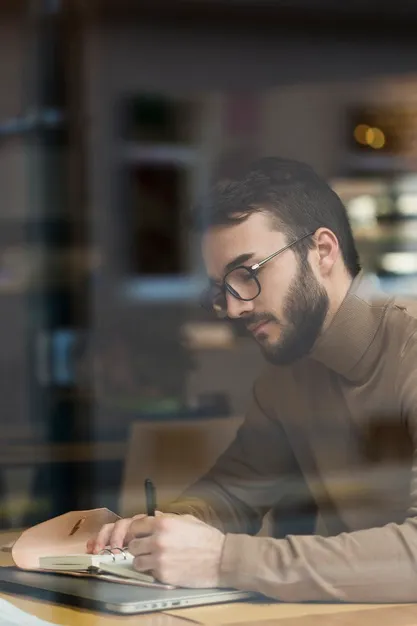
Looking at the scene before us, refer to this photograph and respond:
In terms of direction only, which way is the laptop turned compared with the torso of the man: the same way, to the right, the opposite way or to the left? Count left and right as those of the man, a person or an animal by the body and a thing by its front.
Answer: the opposite way

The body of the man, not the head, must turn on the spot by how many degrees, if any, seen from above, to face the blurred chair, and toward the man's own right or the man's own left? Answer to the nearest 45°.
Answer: approximately 135° to the man's own right

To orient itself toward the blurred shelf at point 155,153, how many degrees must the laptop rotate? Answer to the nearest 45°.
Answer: approximately 45° to its left

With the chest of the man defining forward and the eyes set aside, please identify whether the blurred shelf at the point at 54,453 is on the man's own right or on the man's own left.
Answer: on the man's own right

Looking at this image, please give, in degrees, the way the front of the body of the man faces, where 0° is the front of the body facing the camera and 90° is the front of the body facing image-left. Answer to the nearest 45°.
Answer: approximately 45°

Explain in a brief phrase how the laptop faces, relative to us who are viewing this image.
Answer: facing away from the viewer and to the right of the viewer

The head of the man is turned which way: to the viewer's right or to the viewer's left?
to the viewer's left
